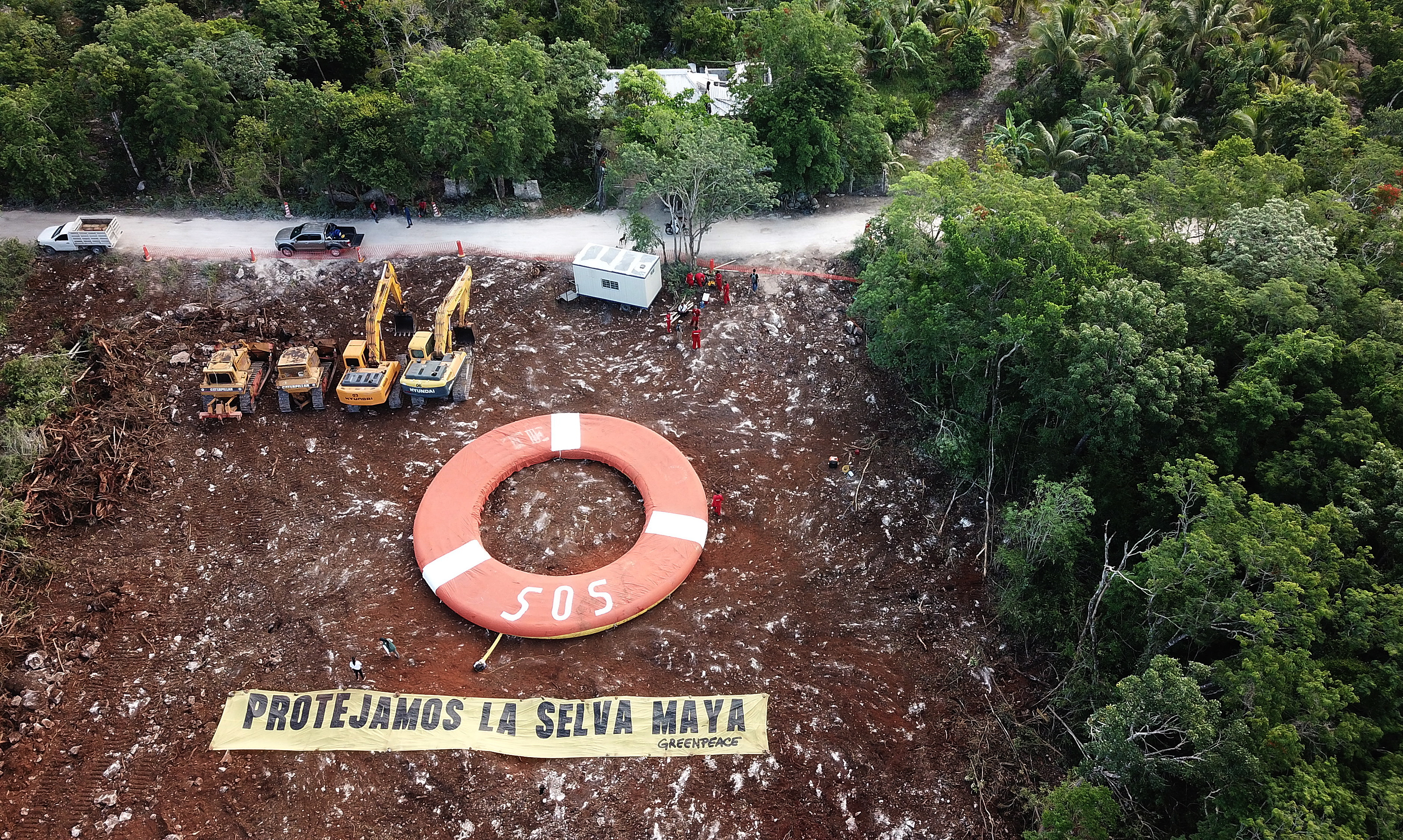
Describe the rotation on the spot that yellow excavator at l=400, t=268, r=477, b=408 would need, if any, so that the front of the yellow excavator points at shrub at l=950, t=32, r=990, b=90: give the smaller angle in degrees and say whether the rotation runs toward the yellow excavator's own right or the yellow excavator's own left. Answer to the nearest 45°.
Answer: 0° — it already faces it

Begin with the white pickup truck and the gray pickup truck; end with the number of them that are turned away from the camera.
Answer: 0

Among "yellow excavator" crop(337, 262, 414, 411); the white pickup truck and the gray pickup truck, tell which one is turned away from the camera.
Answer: the yellow excavator

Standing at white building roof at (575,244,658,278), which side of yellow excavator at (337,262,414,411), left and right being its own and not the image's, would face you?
right

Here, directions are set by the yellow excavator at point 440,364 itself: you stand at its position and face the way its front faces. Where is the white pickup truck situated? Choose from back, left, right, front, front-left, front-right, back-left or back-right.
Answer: left

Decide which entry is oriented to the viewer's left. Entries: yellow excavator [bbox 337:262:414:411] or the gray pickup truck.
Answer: the gray pickup truck

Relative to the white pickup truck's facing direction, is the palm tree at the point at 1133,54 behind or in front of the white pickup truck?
behind

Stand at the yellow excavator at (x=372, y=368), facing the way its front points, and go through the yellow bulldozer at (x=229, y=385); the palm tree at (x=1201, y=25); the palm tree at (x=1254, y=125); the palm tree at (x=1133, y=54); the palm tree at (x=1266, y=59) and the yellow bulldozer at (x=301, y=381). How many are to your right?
4

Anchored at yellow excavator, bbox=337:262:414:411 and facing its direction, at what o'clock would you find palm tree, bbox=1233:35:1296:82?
The palm tree is roughly at 3 o'clock from the yellow excavator.

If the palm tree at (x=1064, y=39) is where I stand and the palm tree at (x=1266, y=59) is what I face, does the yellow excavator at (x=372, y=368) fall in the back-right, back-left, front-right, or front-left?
back-right

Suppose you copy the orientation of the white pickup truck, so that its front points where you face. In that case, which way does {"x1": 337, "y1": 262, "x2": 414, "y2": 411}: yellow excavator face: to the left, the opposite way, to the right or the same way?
to the right

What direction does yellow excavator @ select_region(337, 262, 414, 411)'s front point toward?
away from the camera

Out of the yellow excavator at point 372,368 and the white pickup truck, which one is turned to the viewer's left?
the white pickup truck

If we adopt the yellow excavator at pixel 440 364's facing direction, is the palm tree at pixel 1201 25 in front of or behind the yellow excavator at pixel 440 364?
in front

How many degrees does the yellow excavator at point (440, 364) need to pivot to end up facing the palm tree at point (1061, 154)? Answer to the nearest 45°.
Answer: approximately 45° to its right

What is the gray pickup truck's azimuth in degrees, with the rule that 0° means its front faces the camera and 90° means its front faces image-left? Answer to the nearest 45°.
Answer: approximately 90°

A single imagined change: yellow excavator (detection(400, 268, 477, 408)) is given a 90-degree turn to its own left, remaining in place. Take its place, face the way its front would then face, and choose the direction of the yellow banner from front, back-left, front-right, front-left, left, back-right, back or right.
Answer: back-left

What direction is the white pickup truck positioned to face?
to the viewer's left

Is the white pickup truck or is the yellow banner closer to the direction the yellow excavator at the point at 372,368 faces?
the white pickup truck

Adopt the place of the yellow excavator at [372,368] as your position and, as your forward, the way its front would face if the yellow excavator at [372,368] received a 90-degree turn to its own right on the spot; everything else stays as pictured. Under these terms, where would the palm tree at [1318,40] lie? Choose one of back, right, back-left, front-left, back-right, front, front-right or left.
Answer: front
